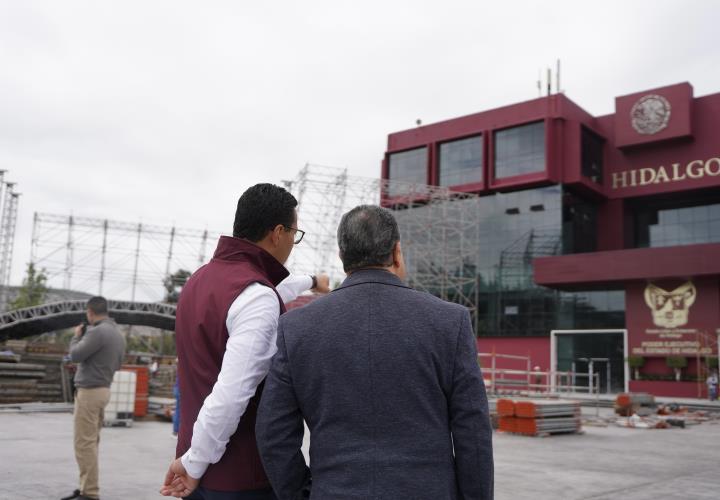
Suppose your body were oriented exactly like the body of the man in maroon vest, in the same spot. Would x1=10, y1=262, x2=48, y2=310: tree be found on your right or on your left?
on your left

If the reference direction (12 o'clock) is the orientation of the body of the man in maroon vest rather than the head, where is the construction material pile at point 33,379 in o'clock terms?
The construction material pile is roughly at 10 o'clock from the man in maroon vest.

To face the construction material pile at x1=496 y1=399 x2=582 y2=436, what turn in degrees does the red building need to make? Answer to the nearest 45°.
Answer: approximately 45° to its left

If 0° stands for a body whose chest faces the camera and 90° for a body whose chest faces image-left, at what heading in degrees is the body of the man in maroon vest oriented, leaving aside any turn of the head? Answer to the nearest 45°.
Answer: approximately 225°

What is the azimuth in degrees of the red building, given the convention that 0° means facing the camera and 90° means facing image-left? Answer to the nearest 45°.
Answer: approximately 45°

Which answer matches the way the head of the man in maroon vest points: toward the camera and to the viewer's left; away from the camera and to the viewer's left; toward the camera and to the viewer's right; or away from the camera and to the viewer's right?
away from the camera and to the viewer's right

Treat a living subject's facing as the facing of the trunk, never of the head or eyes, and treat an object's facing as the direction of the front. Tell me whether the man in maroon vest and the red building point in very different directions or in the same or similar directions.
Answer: very different directions

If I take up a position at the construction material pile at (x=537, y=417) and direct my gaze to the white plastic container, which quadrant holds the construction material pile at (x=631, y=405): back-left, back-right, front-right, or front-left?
back-right
